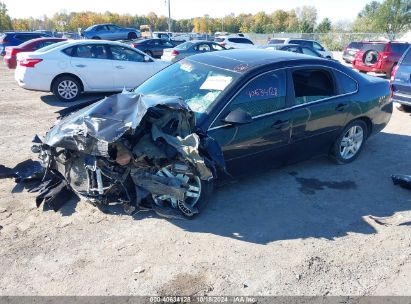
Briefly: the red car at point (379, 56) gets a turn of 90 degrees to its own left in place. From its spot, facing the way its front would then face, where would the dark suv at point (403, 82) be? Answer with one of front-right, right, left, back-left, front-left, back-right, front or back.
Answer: back-left

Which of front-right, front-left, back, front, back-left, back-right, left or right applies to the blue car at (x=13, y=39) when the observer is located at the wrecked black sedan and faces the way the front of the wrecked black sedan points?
right

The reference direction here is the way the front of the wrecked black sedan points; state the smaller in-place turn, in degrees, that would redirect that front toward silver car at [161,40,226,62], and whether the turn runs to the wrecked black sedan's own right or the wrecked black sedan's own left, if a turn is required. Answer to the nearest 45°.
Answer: approximately 135° to the wrecked black sedan's own right

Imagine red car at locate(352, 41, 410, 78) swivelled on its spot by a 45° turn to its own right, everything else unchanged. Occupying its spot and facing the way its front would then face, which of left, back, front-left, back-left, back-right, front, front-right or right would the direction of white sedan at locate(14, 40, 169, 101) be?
back-right

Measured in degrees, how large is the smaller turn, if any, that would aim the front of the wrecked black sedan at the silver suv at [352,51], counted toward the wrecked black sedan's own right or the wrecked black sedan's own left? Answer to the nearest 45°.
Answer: approximately 180°

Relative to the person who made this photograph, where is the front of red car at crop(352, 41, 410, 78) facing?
facing away from the viewer and to the right of the viewer

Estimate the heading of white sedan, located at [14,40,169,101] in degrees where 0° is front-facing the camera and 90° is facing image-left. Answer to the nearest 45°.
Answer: approximately 270°

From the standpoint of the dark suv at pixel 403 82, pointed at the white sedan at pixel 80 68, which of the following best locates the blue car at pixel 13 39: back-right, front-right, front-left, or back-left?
front-right

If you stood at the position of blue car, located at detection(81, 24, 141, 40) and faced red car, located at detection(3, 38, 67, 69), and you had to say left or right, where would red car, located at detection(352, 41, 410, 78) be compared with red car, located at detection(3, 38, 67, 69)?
left

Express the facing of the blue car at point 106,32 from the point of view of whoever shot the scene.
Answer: facing to the right of the viewer

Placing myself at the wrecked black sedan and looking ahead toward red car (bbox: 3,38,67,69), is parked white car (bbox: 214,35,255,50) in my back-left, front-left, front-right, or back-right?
front-right

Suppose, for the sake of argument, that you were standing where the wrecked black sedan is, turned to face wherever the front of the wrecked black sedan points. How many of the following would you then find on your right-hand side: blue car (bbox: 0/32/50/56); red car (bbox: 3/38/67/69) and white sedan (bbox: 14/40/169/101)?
3

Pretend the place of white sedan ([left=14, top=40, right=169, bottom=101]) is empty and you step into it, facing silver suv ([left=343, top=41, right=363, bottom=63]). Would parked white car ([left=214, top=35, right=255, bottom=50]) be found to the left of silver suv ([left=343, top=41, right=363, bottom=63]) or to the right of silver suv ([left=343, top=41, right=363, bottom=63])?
left

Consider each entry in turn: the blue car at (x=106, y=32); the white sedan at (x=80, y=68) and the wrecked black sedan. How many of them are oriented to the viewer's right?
2
